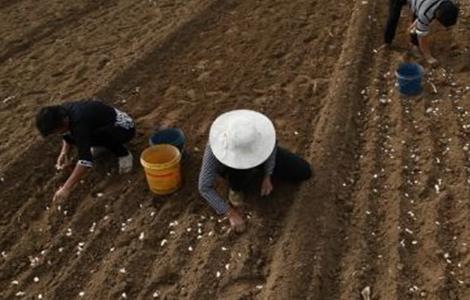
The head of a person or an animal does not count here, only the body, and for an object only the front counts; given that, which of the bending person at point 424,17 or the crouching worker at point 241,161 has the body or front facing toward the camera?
the crouching worker

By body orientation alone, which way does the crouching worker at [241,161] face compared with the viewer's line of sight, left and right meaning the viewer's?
facing the viewer

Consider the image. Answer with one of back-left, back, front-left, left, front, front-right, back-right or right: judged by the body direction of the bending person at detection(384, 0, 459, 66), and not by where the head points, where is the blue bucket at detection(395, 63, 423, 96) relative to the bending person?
right

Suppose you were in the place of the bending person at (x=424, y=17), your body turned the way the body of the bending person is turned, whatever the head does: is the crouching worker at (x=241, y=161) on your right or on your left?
on your right

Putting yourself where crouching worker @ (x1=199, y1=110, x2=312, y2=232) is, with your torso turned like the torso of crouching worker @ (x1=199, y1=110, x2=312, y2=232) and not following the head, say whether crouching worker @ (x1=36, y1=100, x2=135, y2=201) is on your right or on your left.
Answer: on your right

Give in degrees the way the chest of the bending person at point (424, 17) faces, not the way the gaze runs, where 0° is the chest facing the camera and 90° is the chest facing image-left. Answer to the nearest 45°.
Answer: approximately 270°

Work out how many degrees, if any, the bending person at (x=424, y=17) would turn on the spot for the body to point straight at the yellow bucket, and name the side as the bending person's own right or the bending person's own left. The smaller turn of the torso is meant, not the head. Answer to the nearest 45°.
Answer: approximately 135° to the bending person's own right

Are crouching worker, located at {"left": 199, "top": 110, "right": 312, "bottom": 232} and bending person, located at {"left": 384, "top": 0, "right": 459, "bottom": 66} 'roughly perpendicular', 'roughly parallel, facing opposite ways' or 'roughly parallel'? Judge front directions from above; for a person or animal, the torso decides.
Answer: roughly perpendicular

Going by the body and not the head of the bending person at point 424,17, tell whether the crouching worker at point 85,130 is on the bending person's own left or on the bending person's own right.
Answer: on the bending person's own right

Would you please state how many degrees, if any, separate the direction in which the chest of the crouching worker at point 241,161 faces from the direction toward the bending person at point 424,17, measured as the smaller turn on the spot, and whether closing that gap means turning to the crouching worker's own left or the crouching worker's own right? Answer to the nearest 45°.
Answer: approximately 135° to the crouching worker's own left

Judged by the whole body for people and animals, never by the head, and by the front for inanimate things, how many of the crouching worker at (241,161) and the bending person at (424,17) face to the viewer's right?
1

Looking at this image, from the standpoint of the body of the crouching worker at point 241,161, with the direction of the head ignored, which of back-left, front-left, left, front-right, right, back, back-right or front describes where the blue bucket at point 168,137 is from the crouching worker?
back-right
